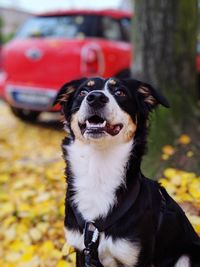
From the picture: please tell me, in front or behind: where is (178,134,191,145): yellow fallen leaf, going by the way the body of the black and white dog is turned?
behind

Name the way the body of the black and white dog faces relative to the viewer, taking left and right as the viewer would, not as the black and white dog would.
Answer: facing the viewer and to the left of the viewer

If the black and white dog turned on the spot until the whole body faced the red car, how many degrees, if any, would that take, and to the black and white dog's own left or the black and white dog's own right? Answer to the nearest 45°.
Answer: approximately 135° to the black and white dog's own right
